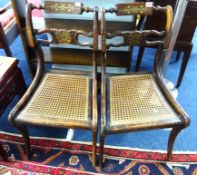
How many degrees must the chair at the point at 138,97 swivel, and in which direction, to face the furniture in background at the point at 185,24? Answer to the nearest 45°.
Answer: approximately 180°

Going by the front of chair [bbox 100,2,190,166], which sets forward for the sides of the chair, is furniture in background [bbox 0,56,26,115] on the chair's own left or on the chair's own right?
on the chair's own right

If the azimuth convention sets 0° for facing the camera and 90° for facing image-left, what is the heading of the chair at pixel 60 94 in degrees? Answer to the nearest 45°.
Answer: approximately 0°

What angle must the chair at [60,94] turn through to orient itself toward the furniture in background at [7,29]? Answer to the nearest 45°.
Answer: approximately 180°

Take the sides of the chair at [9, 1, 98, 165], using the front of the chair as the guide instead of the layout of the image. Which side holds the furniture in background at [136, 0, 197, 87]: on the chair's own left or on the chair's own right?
on the chair's own left

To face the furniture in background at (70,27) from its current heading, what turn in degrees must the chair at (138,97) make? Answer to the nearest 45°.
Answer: approximately 135° to its right

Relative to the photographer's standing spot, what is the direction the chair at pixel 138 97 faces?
facing the viewer

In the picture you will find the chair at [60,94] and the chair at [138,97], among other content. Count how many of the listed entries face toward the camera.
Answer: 2

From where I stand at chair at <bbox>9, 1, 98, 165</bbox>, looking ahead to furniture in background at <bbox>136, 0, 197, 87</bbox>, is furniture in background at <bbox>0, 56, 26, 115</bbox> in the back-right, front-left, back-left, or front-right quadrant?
back-left
